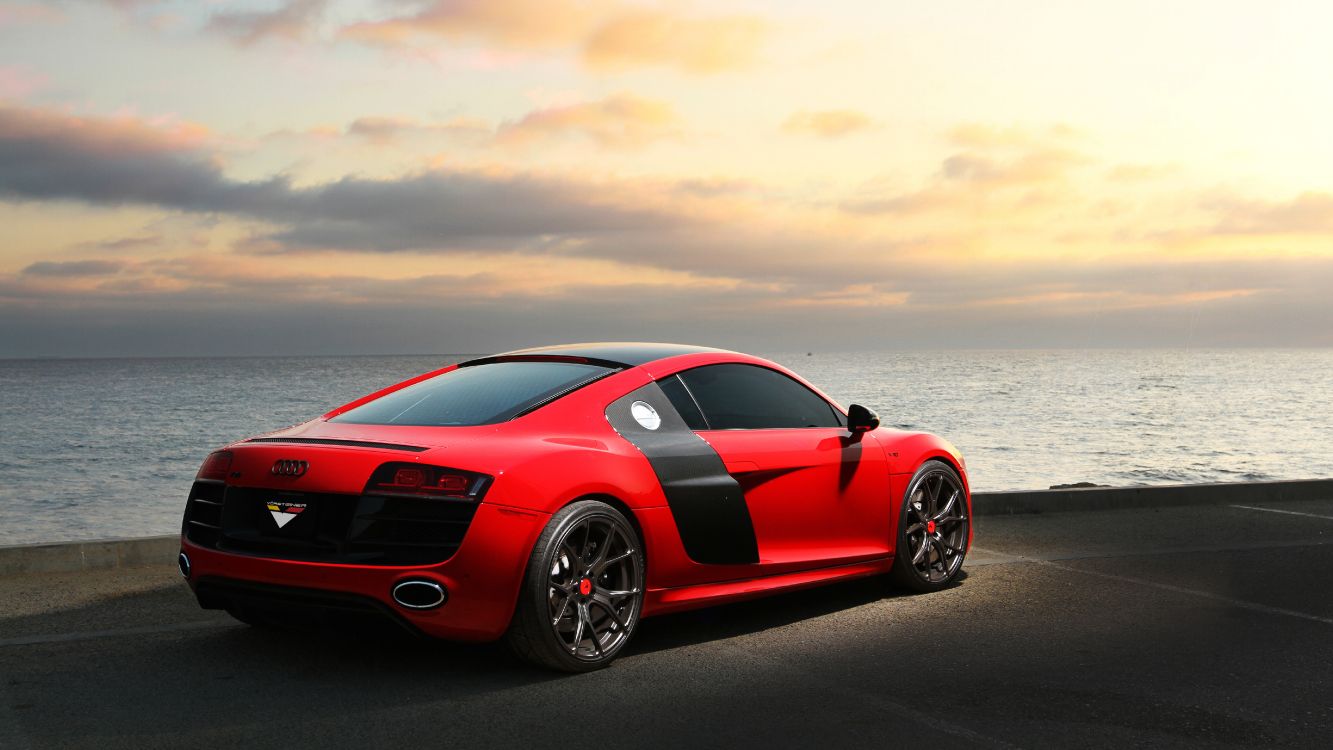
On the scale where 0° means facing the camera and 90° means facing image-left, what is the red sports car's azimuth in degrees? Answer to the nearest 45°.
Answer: approximately 225°
